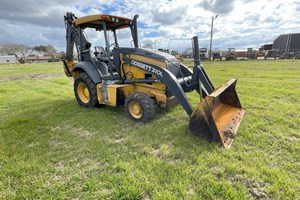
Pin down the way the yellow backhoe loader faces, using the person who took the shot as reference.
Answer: facing the viewer and to the right of the viewer
